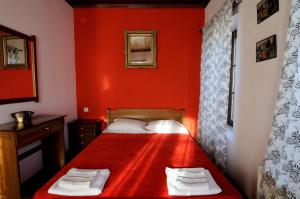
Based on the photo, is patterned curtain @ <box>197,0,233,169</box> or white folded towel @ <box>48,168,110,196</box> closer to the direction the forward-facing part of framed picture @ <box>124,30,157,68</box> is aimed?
the white folded towel

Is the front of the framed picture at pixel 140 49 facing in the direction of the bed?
yes

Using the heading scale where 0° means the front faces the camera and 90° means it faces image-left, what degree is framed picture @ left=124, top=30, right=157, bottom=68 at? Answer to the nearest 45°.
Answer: approximately 0°

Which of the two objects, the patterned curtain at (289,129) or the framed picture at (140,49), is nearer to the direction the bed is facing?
the patterned curtain

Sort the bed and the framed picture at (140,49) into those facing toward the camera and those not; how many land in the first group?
2

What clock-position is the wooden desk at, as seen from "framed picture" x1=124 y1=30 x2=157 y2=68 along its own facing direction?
The wooden desk is roughly at 1 o'clock from the framed picture.

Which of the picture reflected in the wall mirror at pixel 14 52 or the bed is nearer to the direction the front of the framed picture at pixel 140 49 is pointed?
the bed

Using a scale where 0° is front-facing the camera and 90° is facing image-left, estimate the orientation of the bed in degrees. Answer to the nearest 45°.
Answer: approximately 0°

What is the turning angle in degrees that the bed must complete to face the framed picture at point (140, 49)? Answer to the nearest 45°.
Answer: approximately 180°
